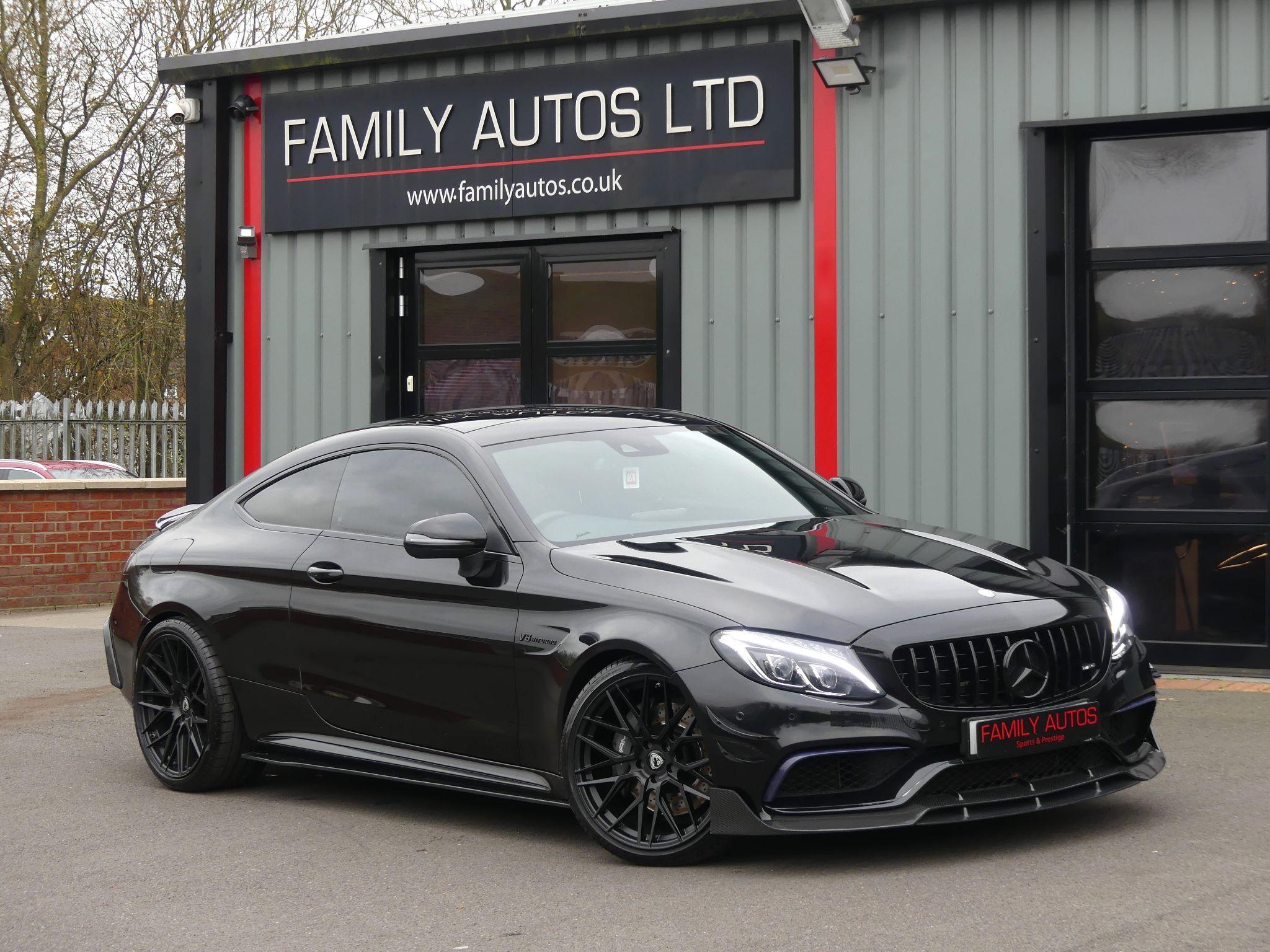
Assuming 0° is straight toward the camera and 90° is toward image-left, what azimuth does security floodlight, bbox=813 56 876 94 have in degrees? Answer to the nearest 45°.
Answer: approximately 45°

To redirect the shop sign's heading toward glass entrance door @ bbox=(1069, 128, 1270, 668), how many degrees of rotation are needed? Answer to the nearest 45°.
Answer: approximately 90° to its left

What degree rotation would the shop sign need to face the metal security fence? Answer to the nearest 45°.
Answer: approximately 90° to its right

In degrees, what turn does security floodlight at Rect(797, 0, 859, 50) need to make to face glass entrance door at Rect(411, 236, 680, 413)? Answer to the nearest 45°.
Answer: approximately 90° to its right

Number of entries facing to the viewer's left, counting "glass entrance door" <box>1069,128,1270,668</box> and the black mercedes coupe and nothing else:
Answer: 0

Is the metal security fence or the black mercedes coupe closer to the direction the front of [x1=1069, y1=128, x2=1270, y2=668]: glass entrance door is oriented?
the black mercedes coupe

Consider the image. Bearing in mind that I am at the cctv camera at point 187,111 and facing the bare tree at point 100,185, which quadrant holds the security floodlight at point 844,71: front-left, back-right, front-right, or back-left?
back-right

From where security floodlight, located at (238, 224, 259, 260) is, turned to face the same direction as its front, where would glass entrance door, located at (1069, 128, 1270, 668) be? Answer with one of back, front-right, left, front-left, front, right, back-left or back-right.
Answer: left

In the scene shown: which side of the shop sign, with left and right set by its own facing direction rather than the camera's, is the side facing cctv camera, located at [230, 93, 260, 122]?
right

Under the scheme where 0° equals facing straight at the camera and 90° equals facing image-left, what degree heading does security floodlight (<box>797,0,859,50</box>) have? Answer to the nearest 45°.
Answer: approximately 45°
